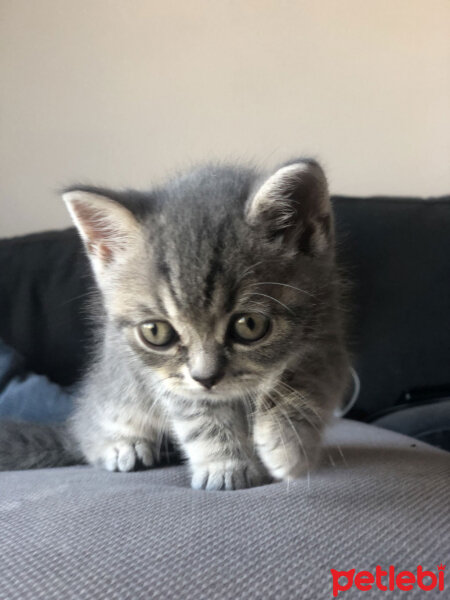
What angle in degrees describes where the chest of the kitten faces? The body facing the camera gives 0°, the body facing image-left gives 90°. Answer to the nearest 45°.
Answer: approximately 0°
